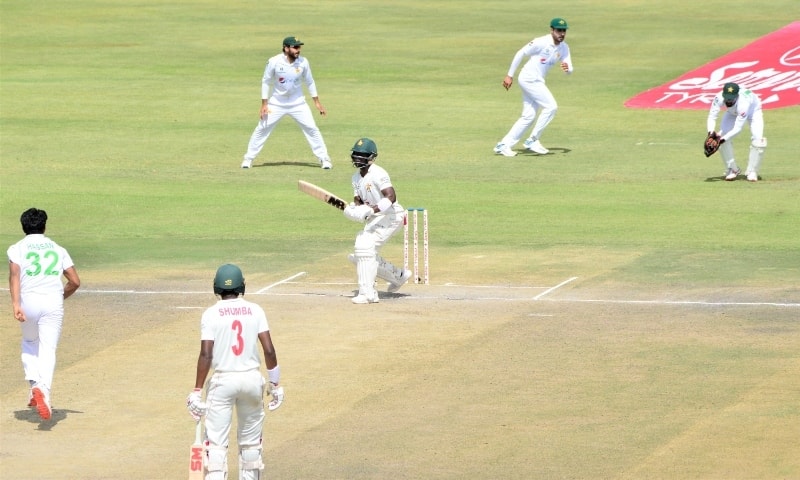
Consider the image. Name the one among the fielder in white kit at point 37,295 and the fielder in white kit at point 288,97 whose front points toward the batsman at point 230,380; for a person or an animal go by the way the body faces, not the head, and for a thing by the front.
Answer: the fielder in white kit at point 288,97

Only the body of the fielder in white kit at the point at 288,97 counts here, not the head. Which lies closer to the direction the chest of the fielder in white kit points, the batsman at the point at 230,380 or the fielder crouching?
the batsman

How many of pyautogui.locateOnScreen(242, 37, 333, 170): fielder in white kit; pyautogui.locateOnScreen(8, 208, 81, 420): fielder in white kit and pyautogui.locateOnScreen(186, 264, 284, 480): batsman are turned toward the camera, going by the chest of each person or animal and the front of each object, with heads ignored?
1

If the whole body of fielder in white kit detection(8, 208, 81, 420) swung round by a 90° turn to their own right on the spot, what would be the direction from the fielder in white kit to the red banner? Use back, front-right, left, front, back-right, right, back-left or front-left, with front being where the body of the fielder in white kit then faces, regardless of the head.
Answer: front-left

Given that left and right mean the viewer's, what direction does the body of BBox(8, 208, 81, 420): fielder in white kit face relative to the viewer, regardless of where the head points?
facing away from the viewer

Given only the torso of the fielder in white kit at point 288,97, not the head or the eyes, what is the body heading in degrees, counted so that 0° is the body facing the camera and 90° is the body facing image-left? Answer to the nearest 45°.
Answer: approximately 0°

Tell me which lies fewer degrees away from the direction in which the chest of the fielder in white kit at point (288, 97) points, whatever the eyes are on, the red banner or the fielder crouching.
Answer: the fielder crouching

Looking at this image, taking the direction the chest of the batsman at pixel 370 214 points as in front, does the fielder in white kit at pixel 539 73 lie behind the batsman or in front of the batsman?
behind

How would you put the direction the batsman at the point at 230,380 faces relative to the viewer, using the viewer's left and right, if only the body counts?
facing away from the viewer
